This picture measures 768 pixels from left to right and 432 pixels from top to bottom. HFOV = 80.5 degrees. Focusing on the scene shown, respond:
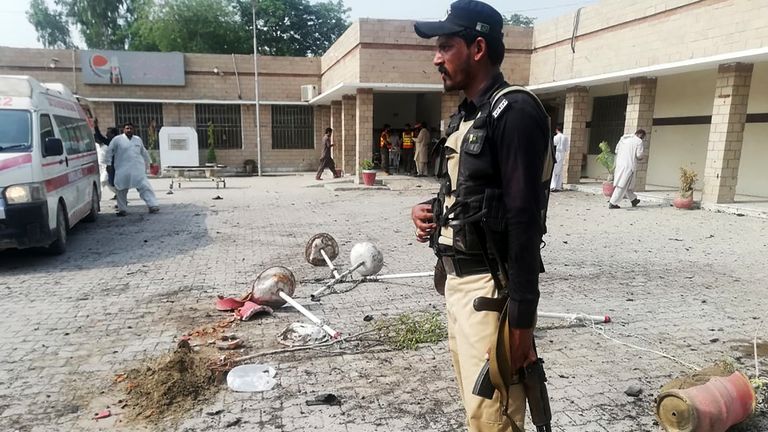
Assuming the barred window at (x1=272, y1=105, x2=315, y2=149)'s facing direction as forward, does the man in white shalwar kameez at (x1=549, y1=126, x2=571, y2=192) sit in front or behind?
in front

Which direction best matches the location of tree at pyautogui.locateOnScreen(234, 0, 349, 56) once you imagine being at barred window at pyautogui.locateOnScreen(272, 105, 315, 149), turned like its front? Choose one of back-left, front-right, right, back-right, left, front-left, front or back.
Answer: back

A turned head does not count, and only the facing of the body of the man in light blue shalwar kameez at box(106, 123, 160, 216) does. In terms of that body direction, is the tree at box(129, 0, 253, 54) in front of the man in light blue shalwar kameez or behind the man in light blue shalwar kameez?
behind

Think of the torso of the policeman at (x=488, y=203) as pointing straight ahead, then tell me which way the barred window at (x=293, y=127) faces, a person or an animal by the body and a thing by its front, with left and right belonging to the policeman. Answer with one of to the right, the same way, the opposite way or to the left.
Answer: to the left

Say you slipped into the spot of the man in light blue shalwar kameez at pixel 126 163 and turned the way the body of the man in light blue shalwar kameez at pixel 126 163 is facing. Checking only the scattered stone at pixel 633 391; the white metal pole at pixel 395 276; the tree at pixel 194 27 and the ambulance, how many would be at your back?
1

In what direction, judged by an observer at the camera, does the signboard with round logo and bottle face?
facing the viewer

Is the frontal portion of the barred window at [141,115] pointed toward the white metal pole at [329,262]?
yes

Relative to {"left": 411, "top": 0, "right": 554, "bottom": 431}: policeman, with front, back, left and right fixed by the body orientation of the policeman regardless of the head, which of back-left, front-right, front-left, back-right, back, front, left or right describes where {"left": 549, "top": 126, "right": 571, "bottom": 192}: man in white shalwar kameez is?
right

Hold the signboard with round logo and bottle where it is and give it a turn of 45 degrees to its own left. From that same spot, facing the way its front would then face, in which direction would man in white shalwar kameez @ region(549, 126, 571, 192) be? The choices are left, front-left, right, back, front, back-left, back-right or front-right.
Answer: front

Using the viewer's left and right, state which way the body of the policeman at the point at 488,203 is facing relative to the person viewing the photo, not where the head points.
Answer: facing to the left of the viewer

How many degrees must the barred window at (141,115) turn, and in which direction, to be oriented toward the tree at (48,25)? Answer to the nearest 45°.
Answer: approximately 180°

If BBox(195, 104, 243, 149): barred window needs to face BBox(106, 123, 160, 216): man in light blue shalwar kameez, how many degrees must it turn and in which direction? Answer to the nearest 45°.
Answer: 0° — it already faces them

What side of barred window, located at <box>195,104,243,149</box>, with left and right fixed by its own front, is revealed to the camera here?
front

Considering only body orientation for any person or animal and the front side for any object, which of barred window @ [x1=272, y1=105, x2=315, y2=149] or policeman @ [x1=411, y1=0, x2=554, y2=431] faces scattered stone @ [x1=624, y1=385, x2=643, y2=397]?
the barred window
